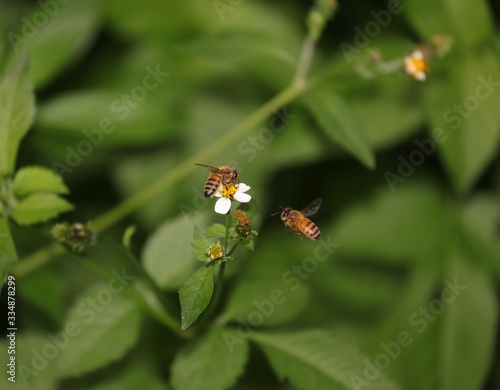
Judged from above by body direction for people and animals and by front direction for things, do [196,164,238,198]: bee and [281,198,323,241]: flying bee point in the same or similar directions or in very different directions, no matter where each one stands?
very different directions

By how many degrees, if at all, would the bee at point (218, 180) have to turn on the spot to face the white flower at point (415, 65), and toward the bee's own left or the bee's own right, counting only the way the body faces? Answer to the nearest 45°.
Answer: approximately 45° to the bee's own left

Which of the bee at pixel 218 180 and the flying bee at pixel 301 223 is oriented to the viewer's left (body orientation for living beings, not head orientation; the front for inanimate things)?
the flying bee

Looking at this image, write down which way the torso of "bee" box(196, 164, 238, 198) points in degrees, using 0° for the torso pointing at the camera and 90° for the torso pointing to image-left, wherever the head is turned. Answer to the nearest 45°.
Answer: approximately 270°

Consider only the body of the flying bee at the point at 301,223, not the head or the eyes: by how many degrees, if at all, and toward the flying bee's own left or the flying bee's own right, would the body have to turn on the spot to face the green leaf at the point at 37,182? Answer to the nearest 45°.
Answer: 0° — it already faces it

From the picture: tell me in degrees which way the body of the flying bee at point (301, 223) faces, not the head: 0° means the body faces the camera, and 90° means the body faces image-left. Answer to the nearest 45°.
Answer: approximately 90°

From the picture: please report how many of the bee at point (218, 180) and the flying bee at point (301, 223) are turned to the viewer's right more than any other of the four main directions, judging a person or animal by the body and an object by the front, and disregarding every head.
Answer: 1
